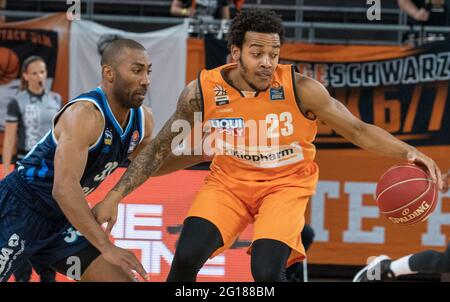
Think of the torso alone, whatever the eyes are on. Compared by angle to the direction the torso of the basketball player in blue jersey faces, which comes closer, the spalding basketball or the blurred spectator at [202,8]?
the spalding basketball

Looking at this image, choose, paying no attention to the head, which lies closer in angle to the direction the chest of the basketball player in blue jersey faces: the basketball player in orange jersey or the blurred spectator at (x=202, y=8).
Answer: the basketball player in orange jersey

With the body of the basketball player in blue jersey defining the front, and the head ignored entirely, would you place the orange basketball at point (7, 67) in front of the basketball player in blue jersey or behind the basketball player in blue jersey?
behind

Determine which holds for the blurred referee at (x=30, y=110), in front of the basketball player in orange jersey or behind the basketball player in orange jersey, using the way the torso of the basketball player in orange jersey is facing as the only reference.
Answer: behind

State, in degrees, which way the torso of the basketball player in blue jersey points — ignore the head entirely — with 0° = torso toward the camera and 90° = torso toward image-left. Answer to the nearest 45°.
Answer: approximately 315°

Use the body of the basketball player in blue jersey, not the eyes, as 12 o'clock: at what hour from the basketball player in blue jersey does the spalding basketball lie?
The spalding basketball is roughly at 11 o'clock from the basketball player in blue jersey.

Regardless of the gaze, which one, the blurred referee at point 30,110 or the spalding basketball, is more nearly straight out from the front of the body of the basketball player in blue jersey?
the spalding basketball

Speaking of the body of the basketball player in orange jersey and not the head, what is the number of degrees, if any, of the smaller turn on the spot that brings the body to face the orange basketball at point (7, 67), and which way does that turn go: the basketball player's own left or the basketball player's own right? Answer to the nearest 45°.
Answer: approximately 135° to the basketball player's own right

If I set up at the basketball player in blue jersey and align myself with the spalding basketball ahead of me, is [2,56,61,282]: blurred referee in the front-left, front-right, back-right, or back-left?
back-left

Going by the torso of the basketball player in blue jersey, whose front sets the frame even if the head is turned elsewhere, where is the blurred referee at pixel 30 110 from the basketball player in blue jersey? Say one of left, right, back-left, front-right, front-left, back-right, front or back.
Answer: back-left

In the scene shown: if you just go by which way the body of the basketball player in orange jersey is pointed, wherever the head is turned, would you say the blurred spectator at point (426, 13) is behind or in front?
behind
